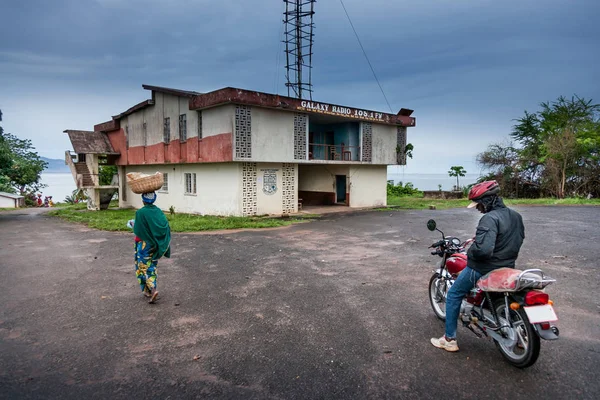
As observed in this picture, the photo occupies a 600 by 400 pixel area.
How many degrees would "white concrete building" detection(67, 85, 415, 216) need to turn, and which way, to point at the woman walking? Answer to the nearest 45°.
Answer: approximately 45° to its right

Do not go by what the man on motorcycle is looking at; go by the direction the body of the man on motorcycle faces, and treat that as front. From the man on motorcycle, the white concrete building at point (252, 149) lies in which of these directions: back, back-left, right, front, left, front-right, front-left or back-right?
front

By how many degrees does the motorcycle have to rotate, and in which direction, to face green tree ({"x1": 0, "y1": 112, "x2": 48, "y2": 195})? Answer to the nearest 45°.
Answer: approximately 45° to its left

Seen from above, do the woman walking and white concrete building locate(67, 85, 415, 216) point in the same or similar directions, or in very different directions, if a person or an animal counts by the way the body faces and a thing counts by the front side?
very different directions

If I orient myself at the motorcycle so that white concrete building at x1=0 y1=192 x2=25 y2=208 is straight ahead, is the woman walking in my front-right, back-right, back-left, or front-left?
front-left

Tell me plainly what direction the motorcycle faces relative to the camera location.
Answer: facing away from the viewer and to the left of the viewer

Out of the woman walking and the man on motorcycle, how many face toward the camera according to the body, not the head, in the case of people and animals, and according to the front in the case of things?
0

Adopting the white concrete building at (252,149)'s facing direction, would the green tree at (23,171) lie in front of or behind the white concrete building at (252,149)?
behind

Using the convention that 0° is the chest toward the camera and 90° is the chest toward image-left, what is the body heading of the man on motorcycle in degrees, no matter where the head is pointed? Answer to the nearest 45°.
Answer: approximately 135°
